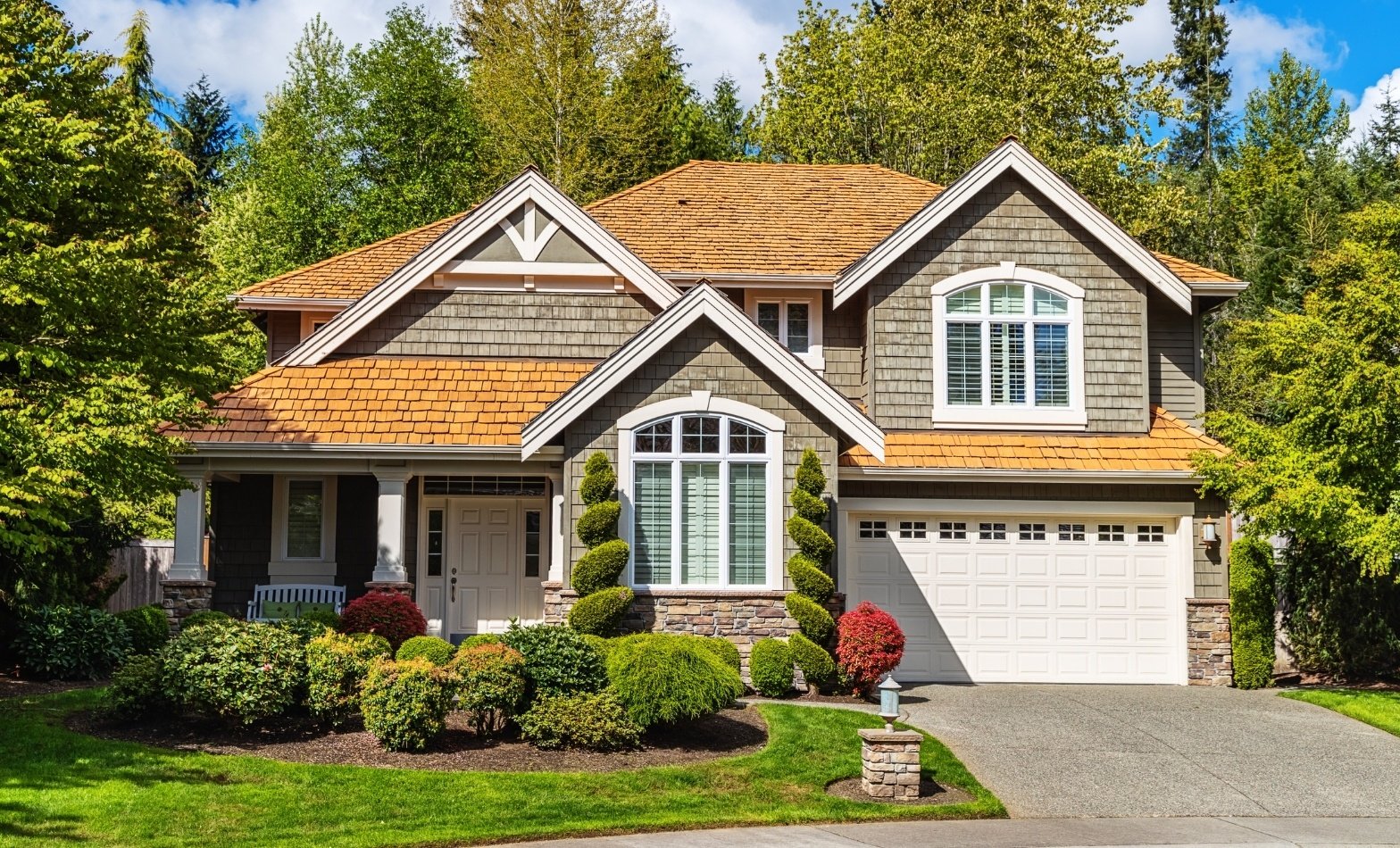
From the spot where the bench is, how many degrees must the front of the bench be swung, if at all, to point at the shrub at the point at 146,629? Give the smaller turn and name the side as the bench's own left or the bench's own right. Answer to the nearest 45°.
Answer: approximately 45° to the bench's own right

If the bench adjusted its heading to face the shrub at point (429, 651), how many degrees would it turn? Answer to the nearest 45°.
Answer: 0° — it already faces it

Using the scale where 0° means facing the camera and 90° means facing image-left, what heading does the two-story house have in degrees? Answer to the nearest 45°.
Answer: approximately 0°

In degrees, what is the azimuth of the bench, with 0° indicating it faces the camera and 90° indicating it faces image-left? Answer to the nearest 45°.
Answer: approximately 0°

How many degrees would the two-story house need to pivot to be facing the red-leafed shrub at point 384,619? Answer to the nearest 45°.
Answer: approximately 45° to its right

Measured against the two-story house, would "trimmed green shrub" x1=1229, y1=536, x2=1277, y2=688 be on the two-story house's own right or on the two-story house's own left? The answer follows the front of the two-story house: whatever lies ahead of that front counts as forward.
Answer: on the two-story house's own left

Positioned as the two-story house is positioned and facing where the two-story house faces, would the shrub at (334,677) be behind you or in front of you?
in front

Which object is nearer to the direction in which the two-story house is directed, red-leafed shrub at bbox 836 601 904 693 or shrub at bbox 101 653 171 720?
the red-leafed shrub

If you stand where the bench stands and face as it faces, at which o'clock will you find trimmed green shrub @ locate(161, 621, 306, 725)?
The trimmed green shrub is roughly at 12 o'clock from the bench.

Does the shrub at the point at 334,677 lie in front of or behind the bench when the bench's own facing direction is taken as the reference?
in front
